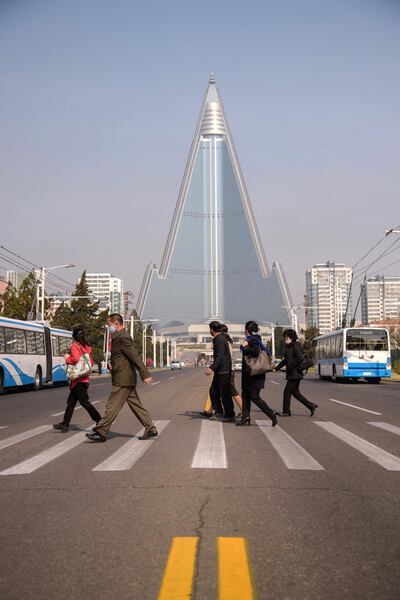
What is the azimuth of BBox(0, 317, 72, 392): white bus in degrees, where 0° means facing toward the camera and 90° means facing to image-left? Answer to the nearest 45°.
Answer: approximately 45°

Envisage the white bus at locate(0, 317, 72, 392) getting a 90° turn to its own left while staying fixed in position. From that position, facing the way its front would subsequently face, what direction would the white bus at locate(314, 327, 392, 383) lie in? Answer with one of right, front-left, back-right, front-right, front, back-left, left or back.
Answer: front-left

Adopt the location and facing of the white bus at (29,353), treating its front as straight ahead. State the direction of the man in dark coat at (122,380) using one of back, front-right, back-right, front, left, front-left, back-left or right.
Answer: front-left

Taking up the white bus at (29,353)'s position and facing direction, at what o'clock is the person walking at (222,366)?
The person walking is roughly at 10 o'clock from the white bus.
